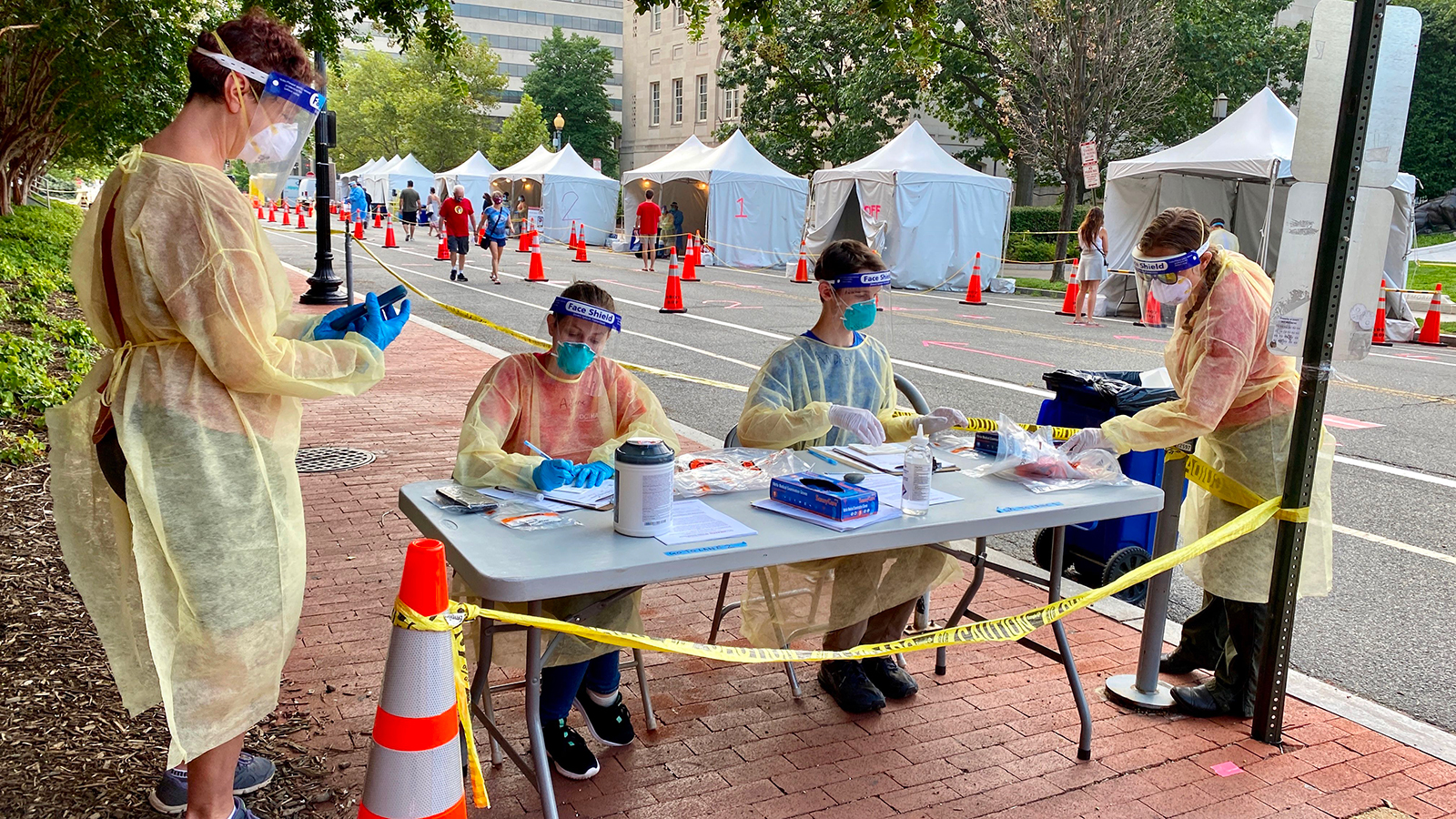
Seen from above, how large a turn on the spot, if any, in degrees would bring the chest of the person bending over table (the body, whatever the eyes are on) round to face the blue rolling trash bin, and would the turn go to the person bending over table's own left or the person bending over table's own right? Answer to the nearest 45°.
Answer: approximately 90° to the person bending over table's own right

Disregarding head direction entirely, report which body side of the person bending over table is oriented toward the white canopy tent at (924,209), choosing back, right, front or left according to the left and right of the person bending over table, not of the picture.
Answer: right

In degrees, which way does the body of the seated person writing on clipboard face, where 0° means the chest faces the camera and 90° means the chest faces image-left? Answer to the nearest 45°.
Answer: approximately 0°

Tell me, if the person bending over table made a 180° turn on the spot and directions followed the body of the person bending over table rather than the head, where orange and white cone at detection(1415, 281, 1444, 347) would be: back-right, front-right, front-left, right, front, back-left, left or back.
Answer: left

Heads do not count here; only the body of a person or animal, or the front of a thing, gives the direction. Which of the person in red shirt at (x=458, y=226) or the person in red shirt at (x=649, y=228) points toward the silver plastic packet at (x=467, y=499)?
the person in red shirt at (x=458, y=226)

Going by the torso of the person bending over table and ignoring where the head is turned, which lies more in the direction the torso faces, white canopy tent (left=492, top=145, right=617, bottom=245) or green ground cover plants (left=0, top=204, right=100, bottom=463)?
the green ground cover plants

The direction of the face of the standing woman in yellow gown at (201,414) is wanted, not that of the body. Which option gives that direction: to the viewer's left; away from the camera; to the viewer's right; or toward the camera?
to the viewer's right

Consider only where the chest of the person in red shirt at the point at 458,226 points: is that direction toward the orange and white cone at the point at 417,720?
yes

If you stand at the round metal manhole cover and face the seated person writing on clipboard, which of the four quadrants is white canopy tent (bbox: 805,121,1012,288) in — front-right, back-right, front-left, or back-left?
back-left

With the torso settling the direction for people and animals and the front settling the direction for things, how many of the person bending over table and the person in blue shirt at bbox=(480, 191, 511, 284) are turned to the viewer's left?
1

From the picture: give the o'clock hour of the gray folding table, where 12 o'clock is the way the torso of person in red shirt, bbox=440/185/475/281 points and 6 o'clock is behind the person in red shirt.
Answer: The gray folding table is roughly at 12 o'clock from the person in red shirt.
